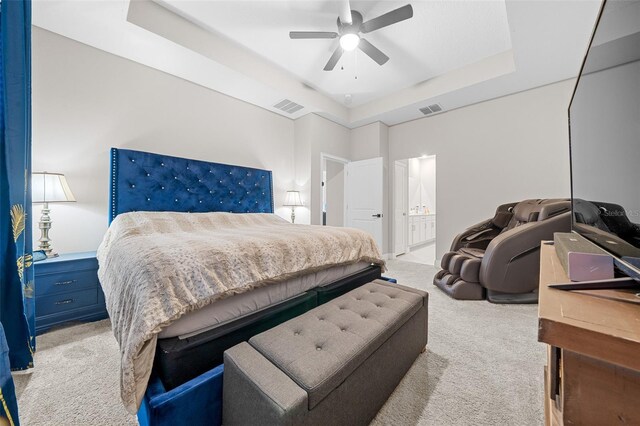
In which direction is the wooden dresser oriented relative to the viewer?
to the viewer's left

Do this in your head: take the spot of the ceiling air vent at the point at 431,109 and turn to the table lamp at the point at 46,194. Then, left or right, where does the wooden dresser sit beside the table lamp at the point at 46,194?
left

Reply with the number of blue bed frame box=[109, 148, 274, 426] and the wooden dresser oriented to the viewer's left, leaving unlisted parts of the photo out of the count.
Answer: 1

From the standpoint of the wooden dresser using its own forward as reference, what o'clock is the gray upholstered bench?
The gray upholstered bench is roughly at 12 o'clock from the wooden dresser.

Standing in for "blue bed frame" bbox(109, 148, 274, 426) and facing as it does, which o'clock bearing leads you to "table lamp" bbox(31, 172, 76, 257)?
The table lamp is roughly at 4 o'clock from the blue bed frame.

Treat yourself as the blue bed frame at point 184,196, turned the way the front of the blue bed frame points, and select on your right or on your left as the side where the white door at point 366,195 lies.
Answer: on your left

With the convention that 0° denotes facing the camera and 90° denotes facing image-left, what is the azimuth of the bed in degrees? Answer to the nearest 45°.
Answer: approximately 315°

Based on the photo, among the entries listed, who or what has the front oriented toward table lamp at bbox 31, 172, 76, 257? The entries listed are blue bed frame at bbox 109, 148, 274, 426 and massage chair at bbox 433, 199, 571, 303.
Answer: the massage chair

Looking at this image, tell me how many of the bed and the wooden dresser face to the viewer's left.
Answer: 1

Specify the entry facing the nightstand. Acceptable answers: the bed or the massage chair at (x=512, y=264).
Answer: the massage chair
